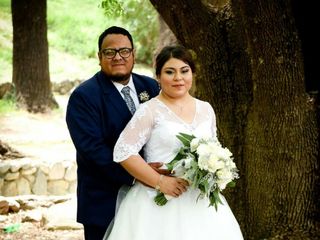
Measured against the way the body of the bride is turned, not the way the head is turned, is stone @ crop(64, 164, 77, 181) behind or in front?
behind

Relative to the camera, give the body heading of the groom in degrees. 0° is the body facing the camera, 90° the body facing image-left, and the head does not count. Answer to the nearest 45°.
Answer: approximately 315°

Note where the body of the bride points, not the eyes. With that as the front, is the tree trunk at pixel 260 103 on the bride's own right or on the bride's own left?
on the bride's own left

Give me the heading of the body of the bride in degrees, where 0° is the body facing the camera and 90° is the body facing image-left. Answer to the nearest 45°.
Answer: approximately 315°

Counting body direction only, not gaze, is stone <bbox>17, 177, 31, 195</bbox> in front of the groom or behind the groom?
behind

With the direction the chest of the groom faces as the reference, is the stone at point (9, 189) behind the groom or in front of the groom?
behind
